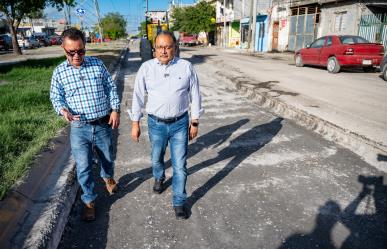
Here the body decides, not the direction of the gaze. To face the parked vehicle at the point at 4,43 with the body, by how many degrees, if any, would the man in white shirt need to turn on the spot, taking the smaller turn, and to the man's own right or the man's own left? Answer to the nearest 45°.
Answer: approximately 135° to the man's own right

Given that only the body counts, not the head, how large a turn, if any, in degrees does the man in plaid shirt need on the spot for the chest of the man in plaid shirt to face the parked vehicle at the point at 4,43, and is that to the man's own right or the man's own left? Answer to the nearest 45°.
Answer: approximately 180°

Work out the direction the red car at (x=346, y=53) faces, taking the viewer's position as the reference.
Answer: facing away from the viewer and to the left of the viewer

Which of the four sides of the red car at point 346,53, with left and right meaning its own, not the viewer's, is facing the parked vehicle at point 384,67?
back

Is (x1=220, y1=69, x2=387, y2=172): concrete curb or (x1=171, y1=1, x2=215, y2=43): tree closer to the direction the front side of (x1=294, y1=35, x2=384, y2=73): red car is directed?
the tree

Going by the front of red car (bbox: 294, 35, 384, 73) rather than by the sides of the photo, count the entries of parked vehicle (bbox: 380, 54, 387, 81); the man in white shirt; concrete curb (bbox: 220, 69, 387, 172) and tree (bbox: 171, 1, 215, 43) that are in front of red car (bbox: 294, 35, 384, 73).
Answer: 1

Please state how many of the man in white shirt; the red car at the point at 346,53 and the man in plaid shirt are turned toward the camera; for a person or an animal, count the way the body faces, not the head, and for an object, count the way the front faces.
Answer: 2

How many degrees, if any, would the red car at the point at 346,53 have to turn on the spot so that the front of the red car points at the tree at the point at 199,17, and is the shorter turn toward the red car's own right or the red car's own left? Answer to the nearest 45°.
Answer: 0° — it already faces it

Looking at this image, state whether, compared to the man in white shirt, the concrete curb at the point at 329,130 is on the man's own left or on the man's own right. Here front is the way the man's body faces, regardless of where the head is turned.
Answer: on the man's own left

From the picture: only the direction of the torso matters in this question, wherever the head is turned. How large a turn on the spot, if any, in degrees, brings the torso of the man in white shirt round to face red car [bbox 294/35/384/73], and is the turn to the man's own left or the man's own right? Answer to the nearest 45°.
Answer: approximately 135° to the man's own left
